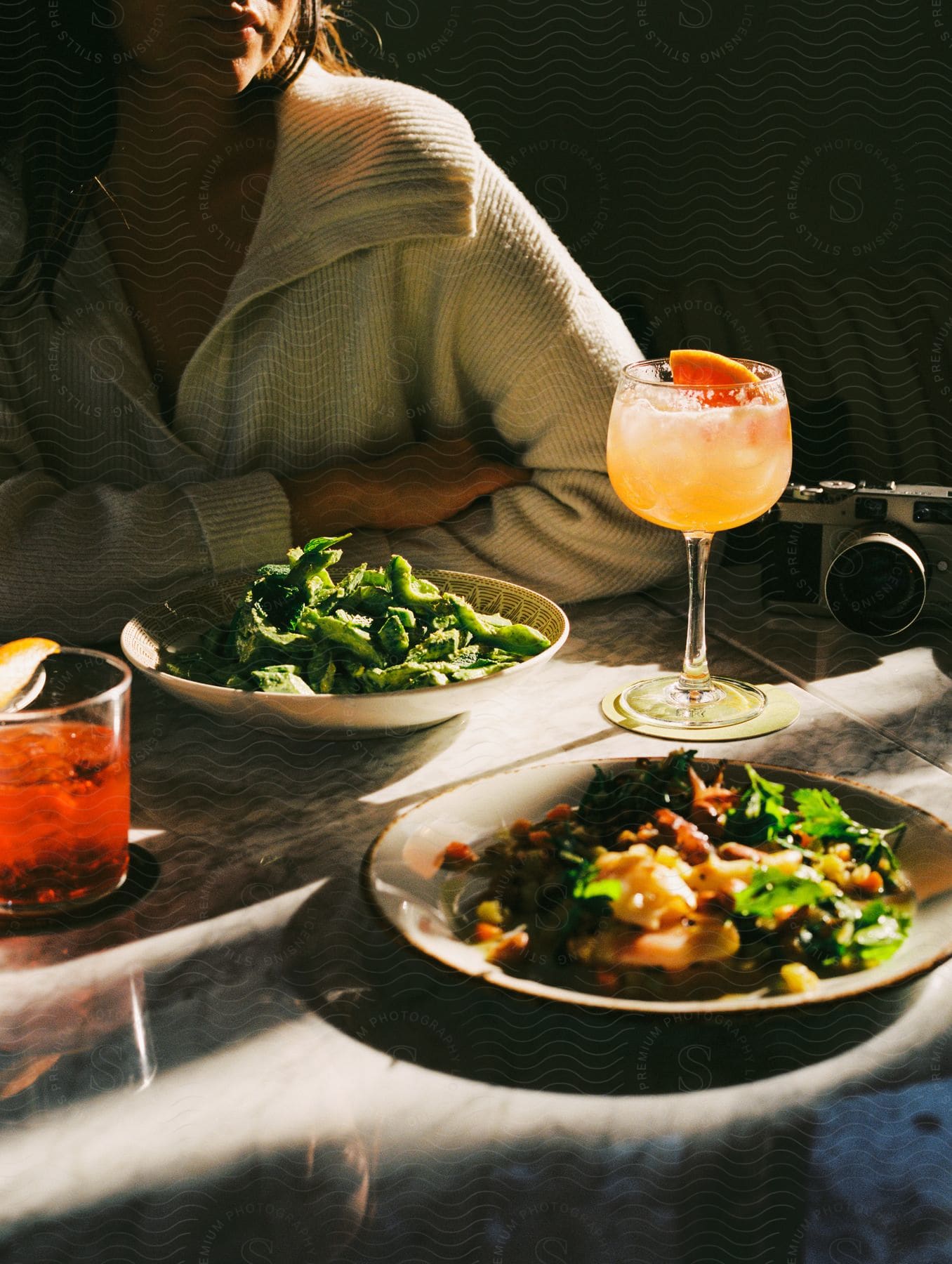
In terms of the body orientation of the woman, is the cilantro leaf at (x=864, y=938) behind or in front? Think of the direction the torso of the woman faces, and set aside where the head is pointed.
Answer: in front

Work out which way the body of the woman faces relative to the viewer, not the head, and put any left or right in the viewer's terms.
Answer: facing the viewer

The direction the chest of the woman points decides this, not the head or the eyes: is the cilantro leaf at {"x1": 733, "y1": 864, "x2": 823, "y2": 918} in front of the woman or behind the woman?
in front
